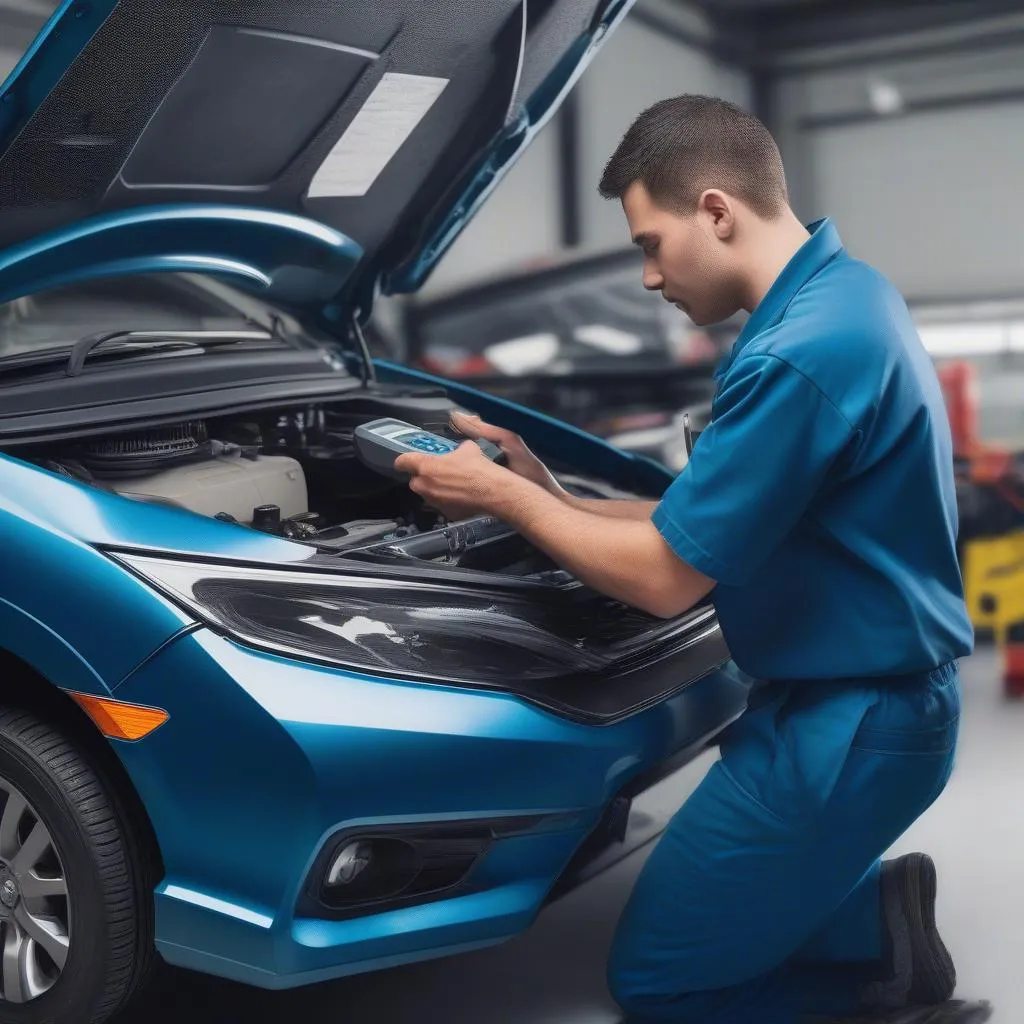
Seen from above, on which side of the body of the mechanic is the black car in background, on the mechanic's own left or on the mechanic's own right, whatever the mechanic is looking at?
on the mechanic's own right

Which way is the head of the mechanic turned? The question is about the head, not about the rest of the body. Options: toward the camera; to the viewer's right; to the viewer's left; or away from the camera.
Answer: to the viewer's left

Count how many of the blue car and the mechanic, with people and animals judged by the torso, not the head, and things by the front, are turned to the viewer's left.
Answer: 1

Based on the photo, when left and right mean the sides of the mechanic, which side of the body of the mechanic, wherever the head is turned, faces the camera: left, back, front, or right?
left
